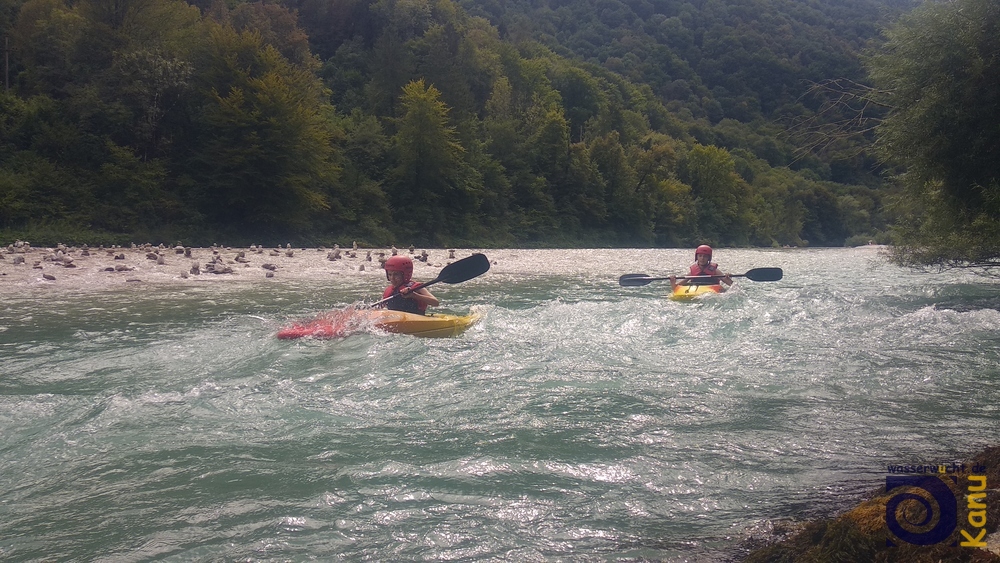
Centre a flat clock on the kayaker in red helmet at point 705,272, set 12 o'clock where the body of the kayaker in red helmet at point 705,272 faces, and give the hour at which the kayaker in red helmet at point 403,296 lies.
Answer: the kayaker in red helmet at point 403,296 is roughly at 1 o'clock from the kayaker in red helmet at point 705,272.

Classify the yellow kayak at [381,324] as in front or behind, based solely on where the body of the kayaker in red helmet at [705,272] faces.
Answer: in front

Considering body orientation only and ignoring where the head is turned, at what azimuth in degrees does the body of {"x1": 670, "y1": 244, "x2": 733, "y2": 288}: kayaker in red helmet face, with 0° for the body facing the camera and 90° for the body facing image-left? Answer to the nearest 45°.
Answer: approximately 0°
